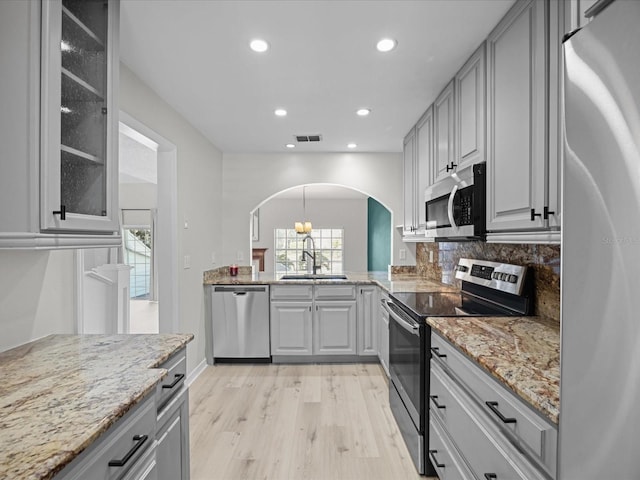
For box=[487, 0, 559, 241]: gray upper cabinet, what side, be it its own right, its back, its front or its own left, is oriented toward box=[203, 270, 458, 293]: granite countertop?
right

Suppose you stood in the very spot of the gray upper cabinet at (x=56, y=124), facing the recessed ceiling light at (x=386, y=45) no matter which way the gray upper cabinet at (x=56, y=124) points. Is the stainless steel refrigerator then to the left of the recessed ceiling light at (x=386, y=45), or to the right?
right

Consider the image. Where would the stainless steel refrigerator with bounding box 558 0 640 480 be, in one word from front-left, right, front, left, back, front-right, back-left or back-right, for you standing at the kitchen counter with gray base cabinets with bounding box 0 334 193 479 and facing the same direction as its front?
front

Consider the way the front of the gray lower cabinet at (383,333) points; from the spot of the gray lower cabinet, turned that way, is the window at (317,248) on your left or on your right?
on your right

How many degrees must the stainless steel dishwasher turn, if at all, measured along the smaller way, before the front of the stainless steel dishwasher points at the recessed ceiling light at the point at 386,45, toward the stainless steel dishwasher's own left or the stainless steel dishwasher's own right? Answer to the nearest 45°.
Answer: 0° — it already faces it

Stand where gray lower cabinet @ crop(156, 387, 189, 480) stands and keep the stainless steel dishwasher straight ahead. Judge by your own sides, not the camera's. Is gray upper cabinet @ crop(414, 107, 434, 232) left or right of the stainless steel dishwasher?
right

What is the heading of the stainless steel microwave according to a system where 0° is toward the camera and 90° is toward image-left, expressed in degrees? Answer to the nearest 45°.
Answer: approximately 45°

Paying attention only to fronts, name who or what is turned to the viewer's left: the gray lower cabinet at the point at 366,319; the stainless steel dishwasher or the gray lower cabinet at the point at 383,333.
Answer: the gray lower cabinet at the point at 383,333

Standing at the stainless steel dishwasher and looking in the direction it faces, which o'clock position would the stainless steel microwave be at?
The stainless steel microwave is roughly at 11 o'clock from the stainless steel dishwasher.

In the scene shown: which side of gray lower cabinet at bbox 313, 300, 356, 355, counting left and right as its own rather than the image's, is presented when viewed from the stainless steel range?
front

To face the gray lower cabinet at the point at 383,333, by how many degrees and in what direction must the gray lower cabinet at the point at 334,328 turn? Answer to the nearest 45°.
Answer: approximately 45° to its left

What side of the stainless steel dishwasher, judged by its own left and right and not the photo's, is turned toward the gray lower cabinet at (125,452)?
front

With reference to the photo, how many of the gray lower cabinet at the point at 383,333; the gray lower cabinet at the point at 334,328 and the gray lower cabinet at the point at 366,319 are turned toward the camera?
2

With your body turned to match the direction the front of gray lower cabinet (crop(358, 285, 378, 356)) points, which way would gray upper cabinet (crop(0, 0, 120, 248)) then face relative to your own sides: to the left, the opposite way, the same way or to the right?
to the left

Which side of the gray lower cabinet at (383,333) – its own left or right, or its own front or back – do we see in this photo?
left

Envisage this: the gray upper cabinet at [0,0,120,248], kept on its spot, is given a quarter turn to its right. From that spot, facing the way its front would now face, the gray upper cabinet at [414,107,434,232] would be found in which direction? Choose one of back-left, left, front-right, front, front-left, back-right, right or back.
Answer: back-left

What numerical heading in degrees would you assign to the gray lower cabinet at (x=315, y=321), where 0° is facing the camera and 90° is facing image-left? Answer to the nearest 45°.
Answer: approximately 0°

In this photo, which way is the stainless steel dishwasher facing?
toward the camera

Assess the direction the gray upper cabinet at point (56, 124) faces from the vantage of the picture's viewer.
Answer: facing the viewer and to the right of the viewer
